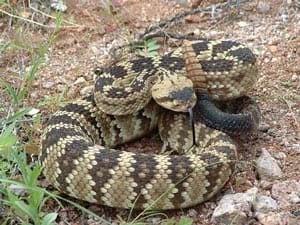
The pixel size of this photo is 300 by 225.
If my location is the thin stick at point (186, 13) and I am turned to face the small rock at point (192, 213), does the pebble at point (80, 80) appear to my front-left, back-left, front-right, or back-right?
front-right

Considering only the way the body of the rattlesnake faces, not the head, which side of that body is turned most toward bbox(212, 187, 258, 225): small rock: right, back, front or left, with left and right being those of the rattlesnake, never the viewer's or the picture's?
front

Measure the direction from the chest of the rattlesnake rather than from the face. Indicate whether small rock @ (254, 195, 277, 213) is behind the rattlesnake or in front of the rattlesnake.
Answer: in front

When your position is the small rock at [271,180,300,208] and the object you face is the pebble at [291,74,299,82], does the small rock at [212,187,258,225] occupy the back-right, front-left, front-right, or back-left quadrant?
back-left

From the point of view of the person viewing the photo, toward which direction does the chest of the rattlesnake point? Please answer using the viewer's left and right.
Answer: facing the viewer and to the right of the viewer

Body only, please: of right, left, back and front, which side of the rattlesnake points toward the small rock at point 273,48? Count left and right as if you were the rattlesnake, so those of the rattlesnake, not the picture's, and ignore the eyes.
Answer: left

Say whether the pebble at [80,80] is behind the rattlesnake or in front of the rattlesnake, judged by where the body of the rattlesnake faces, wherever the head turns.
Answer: behind

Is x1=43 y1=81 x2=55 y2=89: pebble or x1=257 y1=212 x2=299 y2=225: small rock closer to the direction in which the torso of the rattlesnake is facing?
the small rock

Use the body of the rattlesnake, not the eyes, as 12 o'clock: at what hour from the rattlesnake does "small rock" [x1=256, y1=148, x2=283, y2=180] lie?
The small rock is roughly at 11 o'clock from the rattlesnake.

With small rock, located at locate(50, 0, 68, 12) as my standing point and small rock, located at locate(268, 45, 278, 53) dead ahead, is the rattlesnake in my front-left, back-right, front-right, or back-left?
front-right

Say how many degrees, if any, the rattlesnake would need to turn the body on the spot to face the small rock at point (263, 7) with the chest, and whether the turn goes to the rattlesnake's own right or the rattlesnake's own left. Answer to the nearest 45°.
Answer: approximately 90° to the rattlesnake's own left

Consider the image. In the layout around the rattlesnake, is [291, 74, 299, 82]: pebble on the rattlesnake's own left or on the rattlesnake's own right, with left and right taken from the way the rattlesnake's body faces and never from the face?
on the rattlesnake's own left
